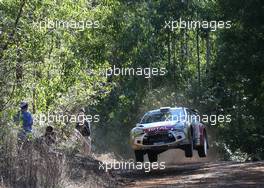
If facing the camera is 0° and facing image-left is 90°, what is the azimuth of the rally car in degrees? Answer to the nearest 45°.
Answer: approximately 0°

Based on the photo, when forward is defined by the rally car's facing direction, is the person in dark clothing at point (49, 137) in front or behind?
in front
